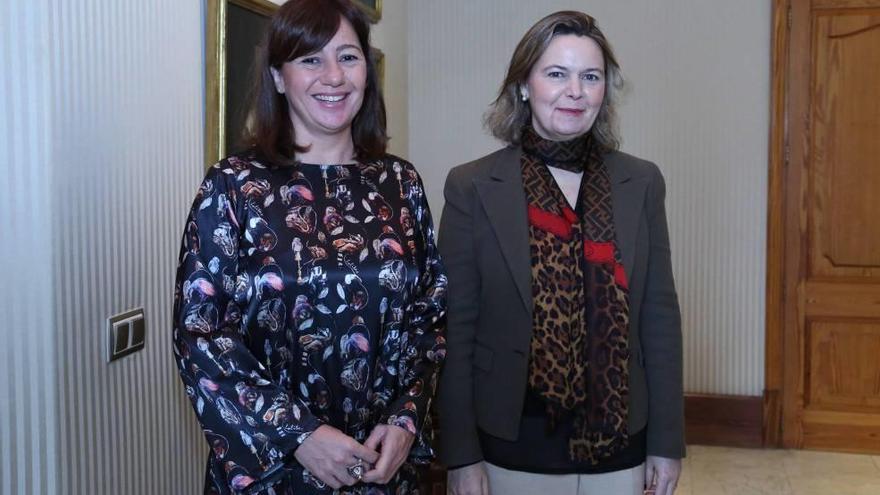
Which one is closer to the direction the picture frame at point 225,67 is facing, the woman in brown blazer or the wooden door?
the woman in brown blazer

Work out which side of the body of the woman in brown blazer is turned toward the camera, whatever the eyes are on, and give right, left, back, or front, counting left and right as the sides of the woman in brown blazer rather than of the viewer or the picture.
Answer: front

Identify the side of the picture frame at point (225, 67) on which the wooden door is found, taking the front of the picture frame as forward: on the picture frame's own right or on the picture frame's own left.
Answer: on the picture frame's own left

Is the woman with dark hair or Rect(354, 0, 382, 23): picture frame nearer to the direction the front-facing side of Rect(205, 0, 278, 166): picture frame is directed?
the woman with dark hair

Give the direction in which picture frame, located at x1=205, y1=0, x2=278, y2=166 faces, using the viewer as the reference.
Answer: facing the viewer and to the right of the viewer

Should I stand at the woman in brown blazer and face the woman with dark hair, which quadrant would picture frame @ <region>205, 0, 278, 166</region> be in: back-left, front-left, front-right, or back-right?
front-right

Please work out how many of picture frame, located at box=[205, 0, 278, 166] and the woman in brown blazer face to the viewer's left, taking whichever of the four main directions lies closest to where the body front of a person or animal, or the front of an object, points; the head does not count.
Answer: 0

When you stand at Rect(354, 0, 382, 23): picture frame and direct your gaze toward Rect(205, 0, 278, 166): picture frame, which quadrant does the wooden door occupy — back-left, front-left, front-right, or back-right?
back-left

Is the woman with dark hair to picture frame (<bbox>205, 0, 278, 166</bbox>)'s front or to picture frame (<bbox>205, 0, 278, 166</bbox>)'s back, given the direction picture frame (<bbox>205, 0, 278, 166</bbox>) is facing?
to the front

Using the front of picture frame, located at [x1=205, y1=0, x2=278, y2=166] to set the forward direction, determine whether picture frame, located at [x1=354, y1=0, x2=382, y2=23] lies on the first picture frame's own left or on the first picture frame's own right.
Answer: on the first picture frame's own left

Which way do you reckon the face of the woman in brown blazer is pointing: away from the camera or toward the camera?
toward the camera
